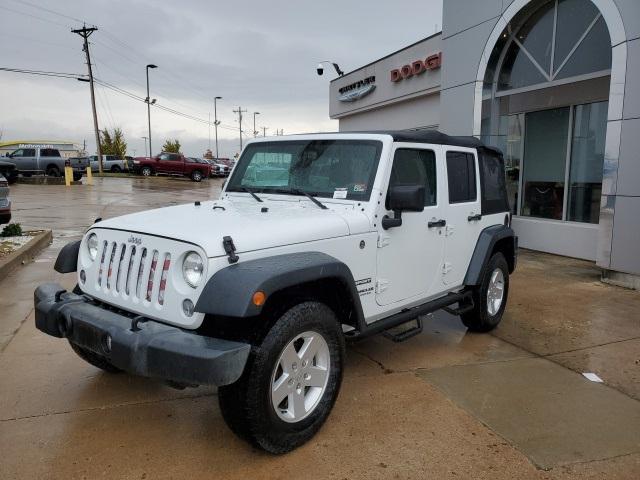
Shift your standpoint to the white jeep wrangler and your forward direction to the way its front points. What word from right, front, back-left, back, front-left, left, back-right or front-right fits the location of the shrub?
right

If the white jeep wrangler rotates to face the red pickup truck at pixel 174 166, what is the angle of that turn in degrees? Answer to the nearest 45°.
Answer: approximately 135° to its right

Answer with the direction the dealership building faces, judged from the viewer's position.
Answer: facing the viewer and to the left of the viewer

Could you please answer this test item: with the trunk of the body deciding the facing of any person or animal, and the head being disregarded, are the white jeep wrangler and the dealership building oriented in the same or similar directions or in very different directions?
same or similar directions

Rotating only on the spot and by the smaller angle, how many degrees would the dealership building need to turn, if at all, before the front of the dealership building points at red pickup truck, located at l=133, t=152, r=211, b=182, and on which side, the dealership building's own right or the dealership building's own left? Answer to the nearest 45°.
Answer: approximately 90° to the dealership building's own right

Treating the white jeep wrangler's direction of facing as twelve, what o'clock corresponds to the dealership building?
The dealership building is roughly at 6 o'clock from the white jeep wrangler.

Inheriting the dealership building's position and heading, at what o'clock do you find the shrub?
The shrub is roughly at 1 o'clock from the dealership building.

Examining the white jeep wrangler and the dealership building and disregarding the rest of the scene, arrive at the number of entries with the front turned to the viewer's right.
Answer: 0

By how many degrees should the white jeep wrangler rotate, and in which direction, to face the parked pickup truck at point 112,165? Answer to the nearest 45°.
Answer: approximately 135° to its right
